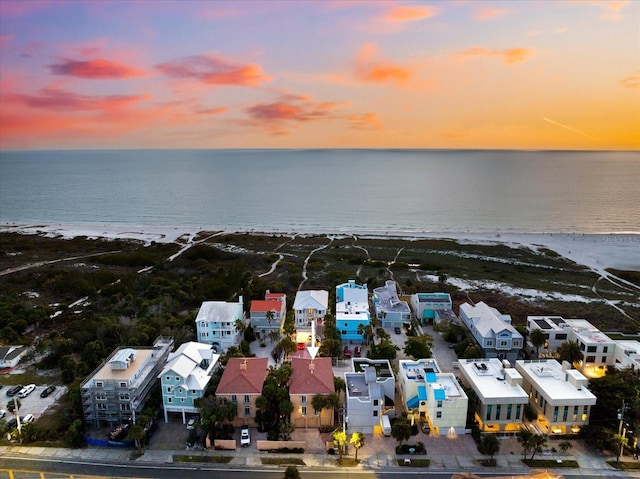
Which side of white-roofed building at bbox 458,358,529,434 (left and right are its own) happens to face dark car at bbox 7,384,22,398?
right

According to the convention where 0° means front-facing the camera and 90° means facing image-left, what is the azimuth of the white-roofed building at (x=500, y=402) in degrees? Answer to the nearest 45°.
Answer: approximately 0°

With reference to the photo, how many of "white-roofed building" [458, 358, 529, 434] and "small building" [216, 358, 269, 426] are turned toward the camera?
2

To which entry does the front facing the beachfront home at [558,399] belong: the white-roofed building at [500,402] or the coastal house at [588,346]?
the coastal house

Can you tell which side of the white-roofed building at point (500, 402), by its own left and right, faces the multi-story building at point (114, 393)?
right

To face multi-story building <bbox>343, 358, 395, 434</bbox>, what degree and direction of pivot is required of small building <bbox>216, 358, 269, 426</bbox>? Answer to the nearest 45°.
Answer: approximately 90° to its left

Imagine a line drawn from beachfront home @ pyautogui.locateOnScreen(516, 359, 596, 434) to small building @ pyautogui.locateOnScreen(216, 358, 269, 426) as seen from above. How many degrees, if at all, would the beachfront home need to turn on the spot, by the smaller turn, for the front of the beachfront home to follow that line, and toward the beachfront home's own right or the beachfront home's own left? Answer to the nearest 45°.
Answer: approximately 45° to the beachfront home's own right

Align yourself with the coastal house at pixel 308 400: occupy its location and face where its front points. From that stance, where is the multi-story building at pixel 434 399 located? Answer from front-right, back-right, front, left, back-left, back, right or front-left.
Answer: left

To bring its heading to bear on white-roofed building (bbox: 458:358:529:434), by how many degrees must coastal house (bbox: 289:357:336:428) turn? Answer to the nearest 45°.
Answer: approximately 90° to its left
